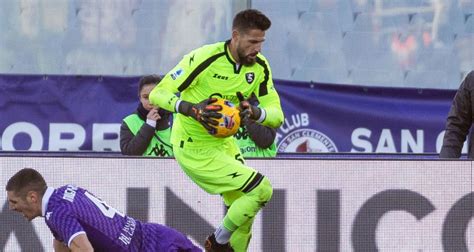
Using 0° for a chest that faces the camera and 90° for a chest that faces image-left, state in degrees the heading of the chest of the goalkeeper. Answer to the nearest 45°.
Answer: approximately 315°

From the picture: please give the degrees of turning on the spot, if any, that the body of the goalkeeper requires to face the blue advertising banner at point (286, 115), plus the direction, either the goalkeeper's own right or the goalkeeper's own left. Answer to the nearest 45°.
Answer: approximately 135° to the goalkeeper's own left

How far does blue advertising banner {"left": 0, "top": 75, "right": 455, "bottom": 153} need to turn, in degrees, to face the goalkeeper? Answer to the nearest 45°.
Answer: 0° — it already faces them
